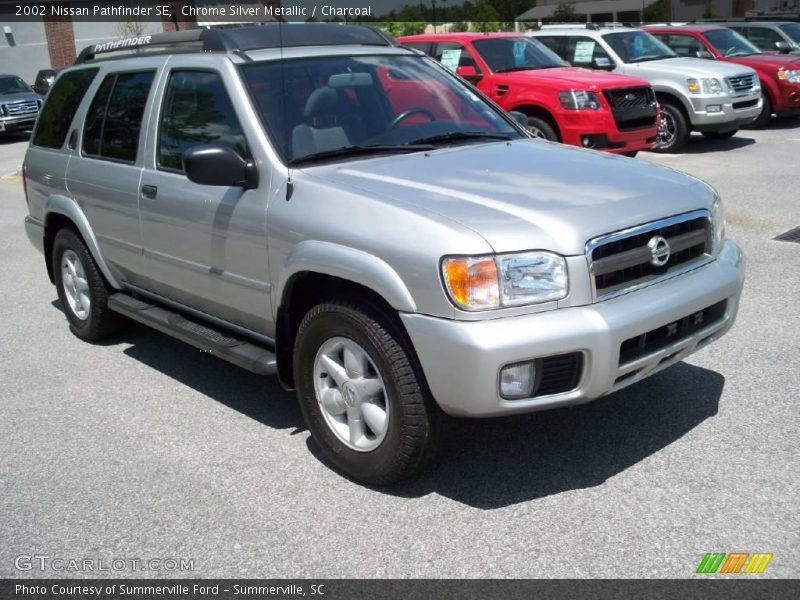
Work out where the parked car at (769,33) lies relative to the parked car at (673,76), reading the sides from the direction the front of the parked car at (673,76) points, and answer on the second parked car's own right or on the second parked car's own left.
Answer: on the second parked car's own left

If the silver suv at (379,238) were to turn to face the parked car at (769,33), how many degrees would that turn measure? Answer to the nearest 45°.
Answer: approximately 90° to its left

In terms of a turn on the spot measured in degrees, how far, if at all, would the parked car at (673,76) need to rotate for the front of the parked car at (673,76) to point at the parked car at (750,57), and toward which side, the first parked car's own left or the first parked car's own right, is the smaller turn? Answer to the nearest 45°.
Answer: approximately 90° to the first parked car's own left

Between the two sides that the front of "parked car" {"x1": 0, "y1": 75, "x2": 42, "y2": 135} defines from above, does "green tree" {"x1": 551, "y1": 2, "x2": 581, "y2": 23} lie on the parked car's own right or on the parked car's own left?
on the parked car's own left

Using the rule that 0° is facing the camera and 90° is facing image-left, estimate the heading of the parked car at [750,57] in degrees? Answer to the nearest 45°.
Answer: approximately 315°
